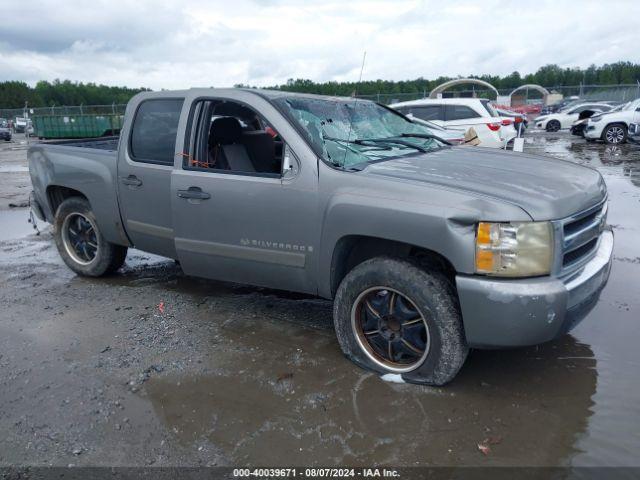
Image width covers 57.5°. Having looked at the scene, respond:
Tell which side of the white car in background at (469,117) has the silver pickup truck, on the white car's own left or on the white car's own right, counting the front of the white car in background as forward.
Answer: on the white car's own left

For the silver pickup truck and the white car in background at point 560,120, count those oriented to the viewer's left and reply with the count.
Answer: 1

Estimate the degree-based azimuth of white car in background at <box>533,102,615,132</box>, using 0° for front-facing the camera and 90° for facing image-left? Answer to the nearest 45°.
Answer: approximately 90°

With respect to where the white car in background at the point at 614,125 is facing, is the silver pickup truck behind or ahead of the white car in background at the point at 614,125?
ahead

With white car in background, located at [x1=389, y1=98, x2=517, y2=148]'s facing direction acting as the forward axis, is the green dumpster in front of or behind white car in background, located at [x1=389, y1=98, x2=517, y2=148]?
in front

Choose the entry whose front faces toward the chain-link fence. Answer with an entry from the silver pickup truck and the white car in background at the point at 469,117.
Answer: the white car in background

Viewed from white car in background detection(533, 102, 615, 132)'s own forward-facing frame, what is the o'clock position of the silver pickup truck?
The silver pickup truck is roughly at 9 o'clock from the white car in background.

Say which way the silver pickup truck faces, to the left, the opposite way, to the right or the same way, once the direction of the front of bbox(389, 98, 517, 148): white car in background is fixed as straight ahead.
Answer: the opposite way

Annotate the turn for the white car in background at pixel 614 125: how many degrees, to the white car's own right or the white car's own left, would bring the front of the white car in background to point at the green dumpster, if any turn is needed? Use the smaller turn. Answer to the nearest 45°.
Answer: approximately 45° to the white car's own right

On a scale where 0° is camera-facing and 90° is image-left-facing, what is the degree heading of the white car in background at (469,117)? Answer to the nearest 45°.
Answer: approximately 135°

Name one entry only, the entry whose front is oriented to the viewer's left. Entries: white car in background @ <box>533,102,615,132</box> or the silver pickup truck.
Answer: the white car in background
